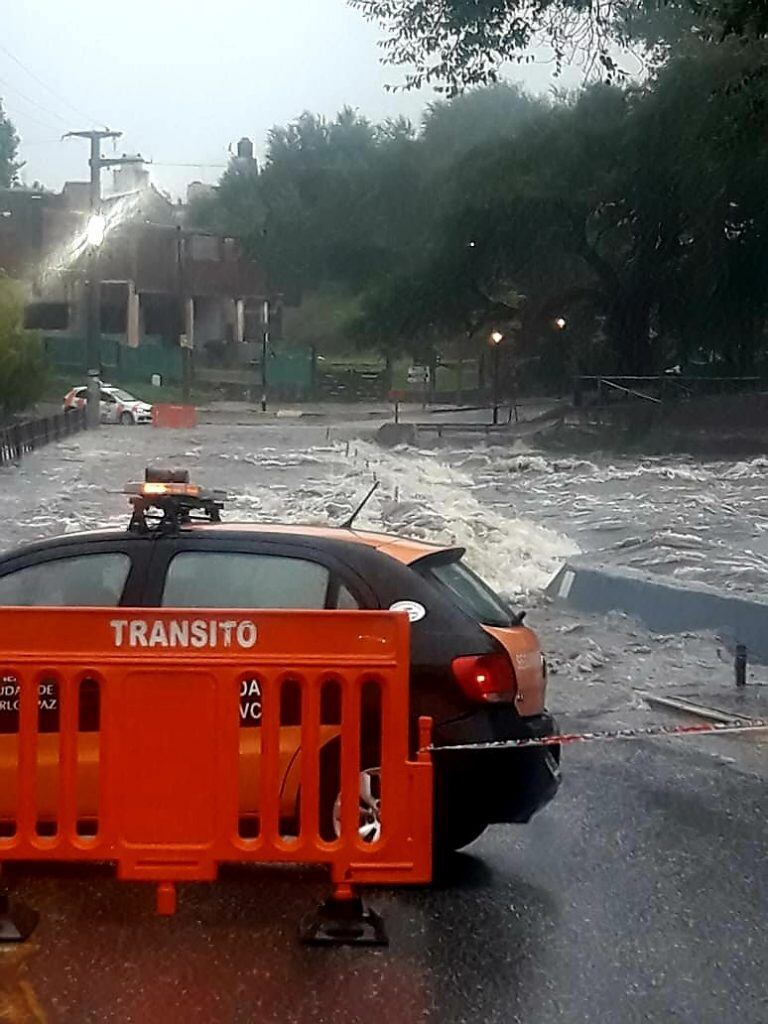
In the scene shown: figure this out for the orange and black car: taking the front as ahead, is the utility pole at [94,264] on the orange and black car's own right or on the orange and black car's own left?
on the orange and black car's own right

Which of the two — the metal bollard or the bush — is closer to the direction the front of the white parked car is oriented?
the metal bollard

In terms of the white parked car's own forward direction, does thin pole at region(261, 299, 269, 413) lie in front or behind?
in front

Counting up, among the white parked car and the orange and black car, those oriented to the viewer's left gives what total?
1

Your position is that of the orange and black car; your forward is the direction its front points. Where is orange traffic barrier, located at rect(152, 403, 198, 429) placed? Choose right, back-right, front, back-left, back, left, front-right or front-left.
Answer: right

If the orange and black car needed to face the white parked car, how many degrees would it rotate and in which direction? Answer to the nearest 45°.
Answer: approximately 90° to its right

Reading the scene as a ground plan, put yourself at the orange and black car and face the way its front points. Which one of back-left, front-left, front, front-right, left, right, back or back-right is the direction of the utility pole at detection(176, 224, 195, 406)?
right

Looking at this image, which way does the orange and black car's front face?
to the viewer's left

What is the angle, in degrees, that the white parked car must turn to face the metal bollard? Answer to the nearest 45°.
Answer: approximately 45° to its right

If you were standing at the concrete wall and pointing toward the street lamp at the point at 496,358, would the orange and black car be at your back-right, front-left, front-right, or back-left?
back-left

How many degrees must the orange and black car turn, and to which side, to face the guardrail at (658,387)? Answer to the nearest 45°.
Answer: approximately 90° to its right

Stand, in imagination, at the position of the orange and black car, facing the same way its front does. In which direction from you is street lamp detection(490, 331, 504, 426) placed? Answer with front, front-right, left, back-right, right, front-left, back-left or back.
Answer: right

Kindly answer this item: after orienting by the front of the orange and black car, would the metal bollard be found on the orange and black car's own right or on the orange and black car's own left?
on the orange and black car's own right

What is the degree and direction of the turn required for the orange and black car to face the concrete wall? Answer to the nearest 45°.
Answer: approximately 135° to its right
